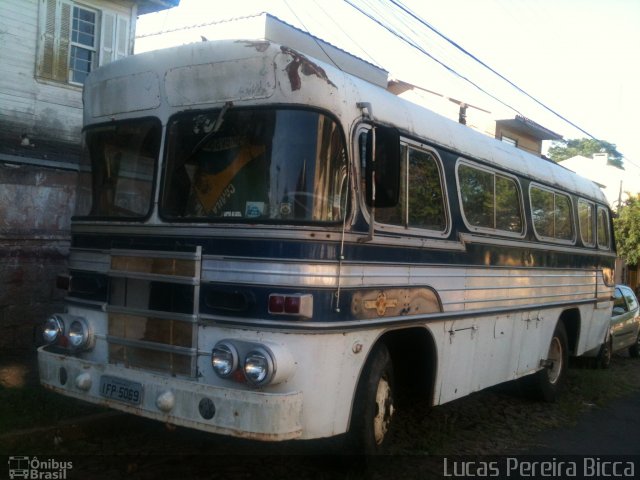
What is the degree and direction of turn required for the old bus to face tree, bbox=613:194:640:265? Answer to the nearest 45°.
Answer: approximately 180°

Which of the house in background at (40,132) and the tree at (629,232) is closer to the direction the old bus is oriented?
the house in background

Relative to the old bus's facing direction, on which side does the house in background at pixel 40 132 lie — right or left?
on its right

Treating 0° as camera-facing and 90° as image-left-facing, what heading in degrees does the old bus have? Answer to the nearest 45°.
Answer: approximately 45°
